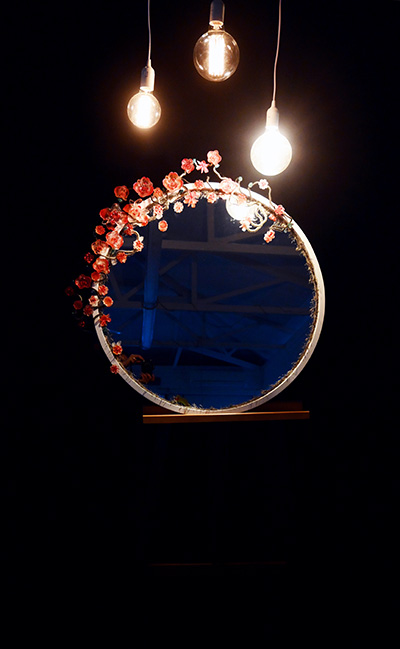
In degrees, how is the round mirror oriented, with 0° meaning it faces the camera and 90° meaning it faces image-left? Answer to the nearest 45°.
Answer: approximately 0°
